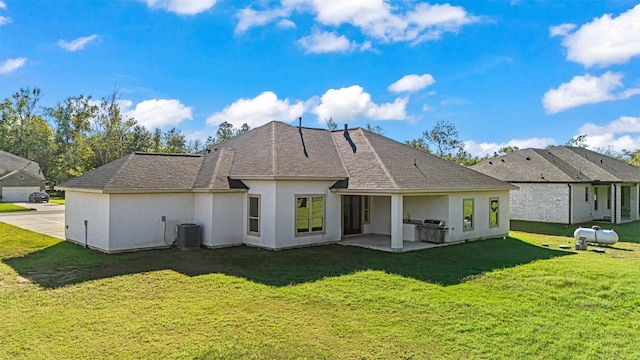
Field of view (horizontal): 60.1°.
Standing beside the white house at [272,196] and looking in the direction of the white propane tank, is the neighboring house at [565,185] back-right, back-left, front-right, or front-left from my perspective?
front-left

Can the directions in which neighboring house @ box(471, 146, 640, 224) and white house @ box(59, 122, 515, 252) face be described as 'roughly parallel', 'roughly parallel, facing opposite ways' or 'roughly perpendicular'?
roughly parallel

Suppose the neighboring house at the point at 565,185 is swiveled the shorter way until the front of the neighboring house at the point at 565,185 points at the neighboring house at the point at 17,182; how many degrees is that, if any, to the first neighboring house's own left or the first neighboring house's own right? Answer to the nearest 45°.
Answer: approximately 45° to the first neighboring house's own left

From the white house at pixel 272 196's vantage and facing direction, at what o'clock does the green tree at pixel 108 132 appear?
The green tree is roughly at 11 o'clock from the white house.

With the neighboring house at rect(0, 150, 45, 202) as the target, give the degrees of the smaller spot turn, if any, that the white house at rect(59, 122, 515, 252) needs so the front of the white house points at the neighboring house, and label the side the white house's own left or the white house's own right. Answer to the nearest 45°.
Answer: approximately 45° to the white house's own left

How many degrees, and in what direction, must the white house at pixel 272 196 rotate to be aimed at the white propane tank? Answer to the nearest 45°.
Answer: approximately 90° to its right

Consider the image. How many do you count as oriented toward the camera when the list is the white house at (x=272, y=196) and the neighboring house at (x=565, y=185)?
0

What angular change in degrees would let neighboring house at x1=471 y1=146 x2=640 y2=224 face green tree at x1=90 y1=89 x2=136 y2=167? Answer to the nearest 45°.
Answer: approximately 45° to its left

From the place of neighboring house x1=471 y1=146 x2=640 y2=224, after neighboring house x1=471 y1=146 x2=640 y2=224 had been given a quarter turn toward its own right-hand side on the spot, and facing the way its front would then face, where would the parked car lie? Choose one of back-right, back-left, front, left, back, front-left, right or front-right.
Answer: back-left

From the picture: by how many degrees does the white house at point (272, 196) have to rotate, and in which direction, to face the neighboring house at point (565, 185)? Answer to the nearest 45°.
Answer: approximately 45° to its right

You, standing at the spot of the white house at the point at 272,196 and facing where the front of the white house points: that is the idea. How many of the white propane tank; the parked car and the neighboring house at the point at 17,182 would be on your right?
1

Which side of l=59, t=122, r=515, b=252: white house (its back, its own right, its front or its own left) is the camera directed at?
back

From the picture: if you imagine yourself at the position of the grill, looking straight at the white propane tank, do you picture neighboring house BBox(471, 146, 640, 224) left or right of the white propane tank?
left

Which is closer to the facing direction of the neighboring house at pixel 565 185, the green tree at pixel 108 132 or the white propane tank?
the green tree

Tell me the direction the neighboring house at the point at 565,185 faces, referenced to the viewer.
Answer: facing away from the viewer and to the left of the viewer
